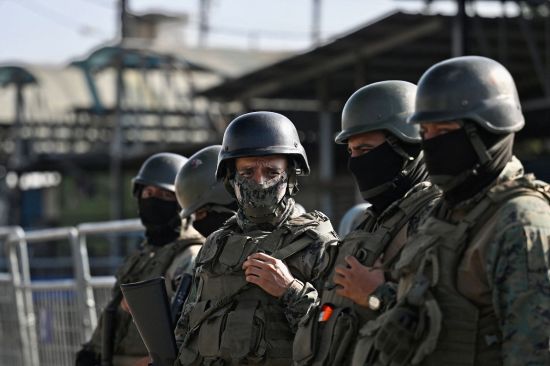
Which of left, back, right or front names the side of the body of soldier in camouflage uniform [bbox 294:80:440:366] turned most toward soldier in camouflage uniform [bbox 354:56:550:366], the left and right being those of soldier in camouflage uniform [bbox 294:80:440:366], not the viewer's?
left

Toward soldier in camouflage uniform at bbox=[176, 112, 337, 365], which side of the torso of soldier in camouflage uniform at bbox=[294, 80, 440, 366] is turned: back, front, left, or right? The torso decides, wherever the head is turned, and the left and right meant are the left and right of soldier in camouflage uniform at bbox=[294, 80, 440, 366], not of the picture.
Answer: right

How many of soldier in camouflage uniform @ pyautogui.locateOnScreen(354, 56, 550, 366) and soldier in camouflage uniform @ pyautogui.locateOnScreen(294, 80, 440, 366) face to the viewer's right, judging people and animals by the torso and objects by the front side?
0

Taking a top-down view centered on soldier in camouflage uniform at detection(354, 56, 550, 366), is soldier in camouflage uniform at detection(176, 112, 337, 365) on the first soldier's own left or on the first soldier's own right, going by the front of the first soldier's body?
on the first soldier's own right

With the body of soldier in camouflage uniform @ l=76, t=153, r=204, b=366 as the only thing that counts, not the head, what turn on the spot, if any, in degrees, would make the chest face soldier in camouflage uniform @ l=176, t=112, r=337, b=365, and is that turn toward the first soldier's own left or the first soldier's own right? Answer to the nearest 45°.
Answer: approximately 45° to the first soldier's own left

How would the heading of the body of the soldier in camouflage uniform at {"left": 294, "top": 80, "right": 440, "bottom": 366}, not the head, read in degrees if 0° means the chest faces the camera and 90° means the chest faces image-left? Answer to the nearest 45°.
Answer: approximately 45°

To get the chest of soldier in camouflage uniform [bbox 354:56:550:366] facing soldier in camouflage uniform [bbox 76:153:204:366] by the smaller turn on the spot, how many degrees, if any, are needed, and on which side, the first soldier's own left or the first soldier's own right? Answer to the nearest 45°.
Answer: approximately 90° to the first soldier's own right

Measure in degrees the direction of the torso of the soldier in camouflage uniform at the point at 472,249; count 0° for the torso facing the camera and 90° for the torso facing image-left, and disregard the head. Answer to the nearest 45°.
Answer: approximately 45°

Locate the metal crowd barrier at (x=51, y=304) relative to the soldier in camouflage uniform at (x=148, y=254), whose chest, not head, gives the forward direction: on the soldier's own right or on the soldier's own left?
on the soldier's own right

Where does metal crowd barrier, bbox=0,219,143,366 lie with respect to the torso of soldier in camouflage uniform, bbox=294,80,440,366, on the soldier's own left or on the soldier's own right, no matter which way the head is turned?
on the soldier's own right
